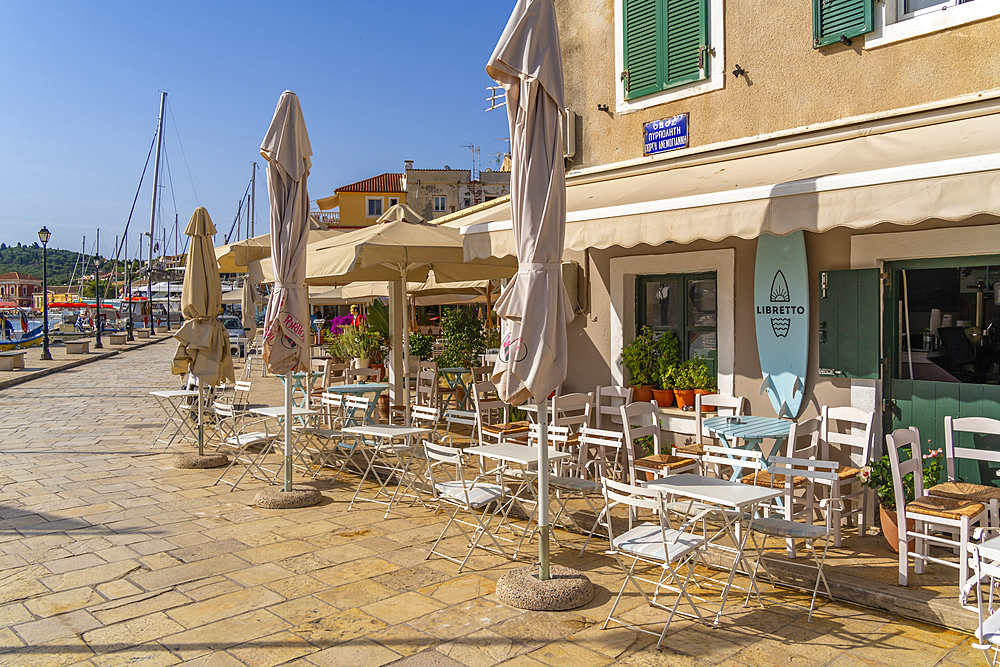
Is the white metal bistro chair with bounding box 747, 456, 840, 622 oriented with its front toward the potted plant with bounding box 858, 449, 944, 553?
no

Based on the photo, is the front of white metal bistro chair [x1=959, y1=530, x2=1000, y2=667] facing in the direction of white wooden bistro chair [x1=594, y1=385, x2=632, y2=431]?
no

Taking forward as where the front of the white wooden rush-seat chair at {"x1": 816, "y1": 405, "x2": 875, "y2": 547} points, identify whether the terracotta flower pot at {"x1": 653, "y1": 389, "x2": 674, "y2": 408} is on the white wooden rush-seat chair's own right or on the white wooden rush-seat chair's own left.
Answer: on the white wooden rush-seat chair's own right

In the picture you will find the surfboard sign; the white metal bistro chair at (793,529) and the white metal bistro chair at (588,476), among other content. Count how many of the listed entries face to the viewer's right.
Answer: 0

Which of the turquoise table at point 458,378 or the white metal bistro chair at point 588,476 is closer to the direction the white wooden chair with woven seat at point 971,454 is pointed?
the white metal bistro chair

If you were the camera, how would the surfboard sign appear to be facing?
facing the viewer

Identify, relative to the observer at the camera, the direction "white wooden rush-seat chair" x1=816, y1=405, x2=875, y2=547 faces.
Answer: facing the viewer and to the left of the viewer

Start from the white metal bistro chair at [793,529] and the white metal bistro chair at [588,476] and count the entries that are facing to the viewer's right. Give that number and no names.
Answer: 0

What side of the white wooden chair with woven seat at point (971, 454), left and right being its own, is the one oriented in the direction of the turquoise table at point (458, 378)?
right

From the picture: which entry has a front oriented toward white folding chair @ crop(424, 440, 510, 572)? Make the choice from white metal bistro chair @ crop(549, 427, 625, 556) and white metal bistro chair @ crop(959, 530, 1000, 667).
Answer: white metal bistro chair @ crop(549, 427, 625, 556)

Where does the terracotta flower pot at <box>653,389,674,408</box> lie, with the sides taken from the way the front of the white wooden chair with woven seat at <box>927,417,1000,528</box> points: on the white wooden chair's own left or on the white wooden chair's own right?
on the white wooden chair's own right

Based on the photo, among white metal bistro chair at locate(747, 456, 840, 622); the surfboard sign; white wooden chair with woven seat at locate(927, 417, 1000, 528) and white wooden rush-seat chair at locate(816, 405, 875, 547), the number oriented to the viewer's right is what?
0

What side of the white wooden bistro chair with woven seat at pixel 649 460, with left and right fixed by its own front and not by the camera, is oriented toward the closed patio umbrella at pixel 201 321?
back

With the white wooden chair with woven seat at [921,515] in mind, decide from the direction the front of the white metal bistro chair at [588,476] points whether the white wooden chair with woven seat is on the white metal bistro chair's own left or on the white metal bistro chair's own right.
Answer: on the white metal bistro chair's own left
